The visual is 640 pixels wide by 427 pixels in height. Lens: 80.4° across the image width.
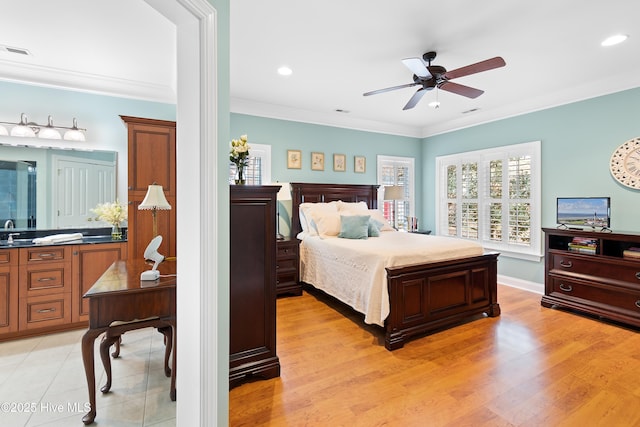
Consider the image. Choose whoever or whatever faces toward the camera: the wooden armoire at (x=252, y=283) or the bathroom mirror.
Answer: the bathroom mirror

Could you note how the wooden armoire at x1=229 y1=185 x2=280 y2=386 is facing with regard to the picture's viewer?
facing to the right of the viewer

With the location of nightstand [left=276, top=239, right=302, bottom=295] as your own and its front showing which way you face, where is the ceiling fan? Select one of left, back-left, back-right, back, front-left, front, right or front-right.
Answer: front

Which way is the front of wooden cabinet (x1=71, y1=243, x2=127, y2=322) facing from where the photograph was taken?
facing the viewer

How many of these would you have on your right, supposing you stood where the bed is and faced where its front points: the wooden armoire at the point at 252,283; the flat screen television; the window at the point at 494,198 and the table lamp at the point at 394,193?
1

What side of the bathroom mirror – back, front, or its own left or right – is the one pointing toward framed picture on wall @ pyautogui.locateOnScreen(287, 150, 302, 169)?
left

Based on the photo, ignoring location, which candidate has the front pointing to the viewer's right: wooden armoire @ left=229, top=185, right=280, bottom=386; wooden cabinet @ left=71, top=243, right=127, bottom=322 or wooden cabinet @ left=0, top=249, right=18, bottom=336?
the wooden armoire

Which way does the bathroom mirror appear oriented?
toward the camera

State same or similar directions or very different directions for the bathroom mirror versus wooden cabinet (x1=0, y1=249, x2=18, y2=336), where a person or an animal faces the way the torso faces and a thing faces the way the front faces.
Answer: same or similar directions

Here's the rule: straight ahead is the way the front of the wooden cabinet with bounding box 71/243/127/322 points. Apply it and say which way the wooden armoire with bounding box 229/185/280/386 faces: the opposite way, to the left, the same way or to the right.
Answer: to the left

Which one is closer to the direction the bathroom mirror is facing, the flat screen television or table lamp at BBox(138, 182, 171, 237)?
the table lamp

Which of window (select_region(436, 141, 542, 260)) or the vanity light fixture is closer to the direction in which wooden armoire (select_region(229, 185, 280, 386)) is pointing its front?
the window

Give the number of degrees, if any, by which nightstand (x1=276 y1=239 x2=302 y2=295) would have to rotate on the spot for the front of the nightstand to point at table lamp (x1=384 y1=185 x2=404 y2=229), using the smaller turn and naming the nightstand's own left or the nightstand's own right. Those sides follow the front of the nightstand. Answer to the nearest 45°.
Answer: approximately 90° to the nightstand's own left

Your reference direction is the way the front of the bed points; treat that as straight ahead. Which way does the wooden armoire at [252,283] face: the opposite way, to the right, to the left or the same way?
to the left

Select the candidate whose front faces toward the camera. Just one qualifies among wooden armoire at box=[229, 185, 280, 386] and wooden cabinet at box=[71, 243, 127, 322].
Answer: the wooden cabinet

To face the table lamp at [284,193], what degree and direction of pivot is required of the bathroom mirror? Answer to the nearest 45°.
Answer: approximately 90° to its left

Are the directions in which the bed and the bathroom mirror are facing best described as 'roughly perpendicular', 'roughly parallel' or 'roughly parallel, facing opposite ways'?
roughly parallel

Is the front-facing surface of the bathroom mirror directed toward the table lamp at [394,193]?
no

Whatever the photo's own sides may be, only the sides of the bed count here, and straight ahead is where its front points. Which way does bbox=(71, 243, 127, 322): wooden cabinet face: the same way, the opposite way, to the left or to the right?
the same way

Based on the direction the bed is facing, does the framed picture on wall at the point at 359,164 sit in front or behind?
behind
